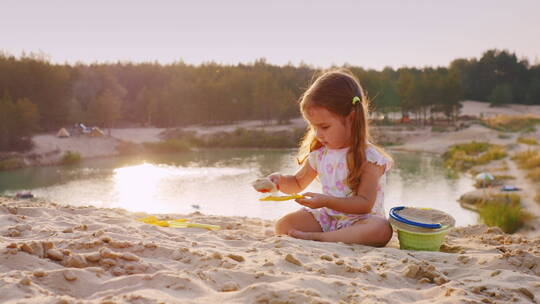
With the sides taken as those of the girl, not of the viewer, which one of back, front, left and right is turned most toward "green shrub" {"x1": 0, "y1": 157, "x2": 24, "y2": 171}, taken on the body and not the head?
right

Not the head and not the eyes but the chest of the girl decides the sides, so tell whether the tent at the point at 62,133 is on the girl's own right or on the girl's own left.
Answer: on the girl's own right

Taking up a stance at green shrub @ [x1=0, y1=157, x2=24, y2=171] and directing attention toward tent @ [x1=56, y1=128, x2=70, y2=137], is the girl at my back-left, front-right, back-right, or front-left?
back-right

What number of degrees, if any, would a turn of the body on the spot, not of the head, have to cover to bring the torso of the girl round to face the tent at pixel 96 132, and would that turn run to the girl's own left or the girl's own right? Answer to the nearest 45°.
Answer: approximately 90° to the girl's own right

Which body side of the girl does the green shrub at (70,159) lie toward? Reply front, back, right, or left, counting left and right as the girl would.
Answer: right

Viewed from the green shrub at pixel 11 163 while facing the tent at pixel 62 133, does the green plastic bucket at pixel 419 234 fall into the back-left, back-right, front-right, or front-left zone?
back-right

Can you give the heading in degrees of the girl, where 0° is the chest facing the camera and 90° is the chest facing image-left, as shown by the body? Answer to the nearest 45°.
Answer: approximately 45°
